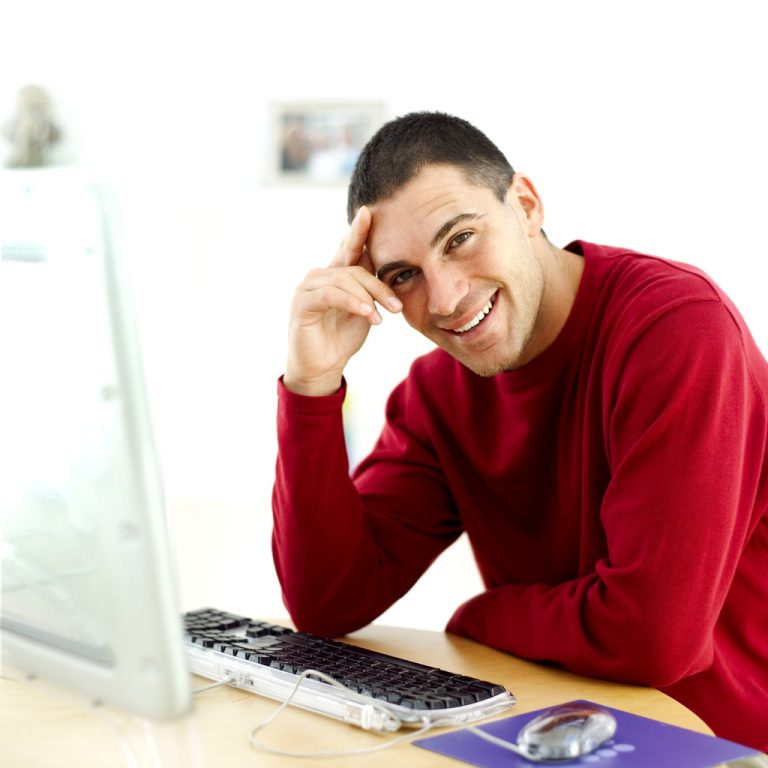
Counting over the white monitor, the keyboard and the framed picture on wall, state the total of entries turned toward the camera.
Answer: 1

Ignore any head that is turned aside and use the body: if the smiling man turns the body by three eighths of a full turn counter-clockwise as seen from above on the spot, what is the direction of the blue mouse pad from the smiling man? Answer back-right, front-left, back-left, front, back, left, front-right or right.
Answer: right

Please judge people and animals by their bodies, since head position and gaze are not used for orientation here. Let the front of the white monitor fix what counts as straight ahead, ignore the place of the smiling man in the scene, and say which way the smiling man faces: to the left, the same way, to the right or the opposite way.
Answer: the opposite way

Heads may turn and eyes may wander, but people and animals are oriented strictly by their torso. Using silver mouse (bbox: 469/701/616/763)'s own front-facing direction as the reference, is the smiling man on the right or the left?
on its right

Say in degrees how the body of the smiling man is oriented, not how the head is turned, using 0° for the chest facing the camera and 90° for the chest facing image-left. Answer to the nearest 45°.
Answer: approximately 45°

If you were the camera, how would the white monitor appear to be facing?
facing away from the viewer and to the right of the viewer

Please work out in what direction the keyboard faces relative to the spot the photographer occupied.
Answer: facing away from the viewer and to the right of the viewer

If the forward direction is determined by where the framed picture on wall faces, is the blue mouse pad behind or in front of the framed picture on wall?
in front

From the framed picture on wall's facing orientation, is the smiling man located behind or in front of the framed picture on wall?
in front

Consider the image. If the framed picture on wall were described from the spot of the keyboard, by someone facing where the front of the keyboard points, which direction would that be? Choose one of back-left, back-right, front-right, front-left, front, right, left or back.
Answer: front-left

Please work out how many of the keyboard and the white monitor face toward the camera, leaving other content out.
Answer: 0

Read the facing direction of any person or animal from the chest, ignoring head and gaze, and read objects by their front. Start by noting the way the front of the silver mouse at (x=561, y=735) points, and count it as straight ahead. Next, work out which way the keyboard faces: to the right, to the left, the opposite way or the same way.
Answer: the opposite way
